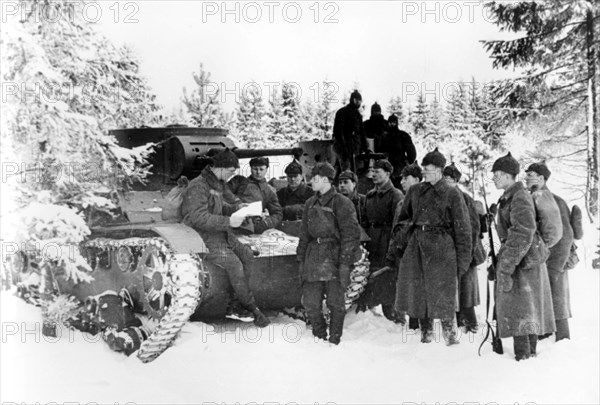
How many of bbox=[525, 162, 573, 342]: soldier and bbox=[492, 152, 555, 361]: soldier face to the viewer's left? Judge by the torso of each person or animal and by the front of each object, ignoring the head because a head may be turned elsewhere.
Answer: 2

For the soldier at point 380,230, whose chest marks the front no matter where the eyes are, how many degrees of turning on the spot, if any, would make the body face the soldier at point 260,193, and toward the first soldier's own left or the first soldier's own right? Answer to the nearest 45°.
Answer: approximately 45° to the first soldier's own right

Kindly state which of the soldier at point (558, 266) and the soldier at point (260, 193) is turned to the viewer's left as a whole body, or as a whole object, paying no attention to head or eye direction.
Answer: the soldier at point (558, 266)

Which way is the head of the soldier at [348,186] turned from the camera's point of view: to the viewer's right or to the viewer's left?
to the viewer's left

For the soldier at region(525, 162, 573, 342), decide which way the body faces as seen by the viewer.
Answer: to the viewer's left
